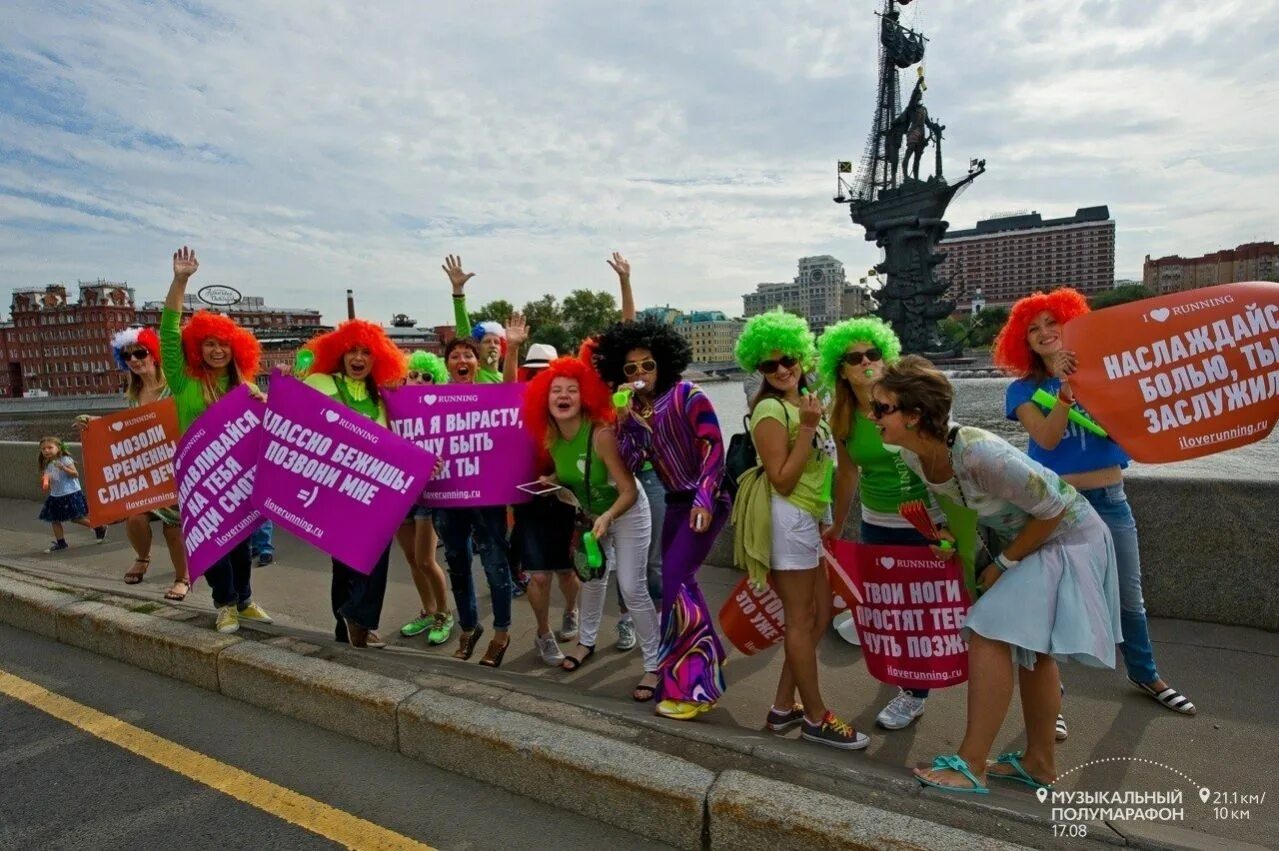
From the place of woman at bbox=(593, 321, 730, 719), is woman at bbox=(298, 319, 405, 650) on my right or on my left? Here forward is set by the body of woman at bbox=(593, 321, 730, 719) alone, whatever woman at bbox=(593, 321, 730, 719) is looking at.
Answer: on my right

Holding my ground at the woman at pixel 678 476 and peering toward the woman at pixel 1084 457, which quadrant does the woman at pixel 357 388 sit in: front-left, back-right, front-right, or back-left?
back-left

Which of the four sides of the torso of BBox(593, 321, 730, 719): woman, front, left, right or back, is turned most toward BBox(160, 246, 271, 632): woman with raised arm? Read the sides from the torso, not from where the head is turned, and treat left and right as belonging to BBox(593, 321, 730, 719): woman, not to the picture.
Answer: right

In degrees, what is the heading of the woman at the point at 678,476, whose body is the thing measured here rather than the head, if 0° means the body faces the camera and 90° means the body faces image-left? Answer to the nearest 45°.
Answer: approximately 45°

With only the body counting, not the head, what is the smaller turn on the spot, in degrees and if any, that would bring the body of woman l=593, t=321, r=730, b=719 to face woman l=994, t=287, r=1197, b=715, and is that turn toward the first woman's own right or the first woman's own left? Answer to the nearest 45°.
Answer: approximately 135° to the first woman's own left
